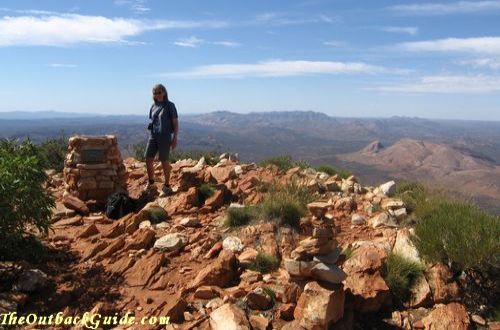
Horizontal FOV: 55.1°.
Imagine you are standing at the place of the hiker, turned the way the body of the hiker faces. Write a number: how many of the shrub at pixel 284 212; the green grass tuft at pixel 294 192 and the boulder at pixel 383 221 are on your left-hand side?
3

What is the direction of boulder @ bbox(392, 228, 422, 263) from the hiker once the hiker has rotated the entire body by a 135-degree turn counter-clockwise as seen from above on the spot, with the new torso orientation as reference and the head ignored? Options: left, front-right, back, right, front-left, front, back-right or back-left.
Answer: front-right

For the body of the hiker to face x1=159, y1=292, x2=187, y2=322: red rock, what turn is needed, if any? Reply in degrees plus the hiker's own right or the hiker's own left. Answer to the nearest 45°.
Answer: approximately 45° to the hiker's own left

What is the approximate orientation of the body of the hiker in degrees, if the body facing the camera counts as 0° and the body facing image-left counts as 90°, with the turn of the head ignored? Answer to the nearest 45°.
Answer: approximately 45°

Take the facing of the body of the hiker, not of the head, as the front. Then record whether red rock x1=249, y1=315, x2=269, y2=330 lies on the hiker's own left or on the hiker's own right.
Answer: on the hiker's own left

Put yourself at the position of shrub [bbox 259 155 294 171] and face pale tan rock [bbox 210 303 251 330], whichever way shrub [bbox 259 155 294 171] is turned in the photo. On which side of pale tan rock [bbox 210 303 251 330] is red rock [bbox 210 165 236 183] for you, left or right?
right

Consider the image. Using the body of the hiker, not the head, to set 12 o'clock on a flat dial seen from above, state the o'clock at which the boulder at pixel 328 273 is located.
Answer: The boulder is roughly at 10 o'clock from the hiker.

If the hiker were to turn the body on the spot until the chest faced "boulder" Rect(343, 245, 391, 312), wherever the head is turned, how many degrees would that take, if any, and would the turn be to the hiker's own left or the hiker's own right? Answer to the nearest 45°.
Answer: approximately 90° to the hiker's own left

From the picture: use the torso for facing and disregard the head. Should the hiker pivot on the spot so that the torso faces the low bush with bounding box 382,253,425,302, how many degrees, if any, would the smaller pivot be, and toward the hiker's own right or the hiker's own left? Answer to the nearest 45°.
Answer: approximately 90° to the hiker's own left

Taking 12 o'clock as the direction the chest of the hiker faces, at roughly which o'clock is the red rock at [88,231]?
The red rock is roughly at 12 o'clock from the hiker.

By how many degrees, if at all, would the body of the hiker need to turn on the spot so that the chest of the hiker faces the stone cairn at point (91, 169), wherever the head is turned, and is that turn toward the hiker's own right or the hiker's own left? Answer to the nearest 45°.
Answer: approximately 90° to the hiker's own right

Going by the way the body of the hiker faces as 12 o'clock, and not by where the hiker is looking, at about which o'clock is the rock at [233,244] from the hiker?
The rock is roughly at 10 o'clock from the hiker.

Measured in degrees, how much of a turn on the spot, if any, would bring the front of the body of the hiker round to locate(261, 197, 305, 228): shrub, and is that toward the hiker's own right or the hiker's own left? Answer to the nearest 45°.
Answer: approximately 90° to the hiker's own left

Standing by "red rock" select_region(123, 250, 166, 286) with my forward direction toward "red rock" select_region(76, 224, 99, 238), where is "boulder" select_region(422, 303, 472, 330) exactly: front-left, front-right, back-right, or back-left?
back-right

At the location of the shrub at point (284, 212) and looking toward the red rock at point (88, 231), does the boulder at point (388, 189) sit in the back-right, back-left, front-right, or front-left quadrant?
back-right
